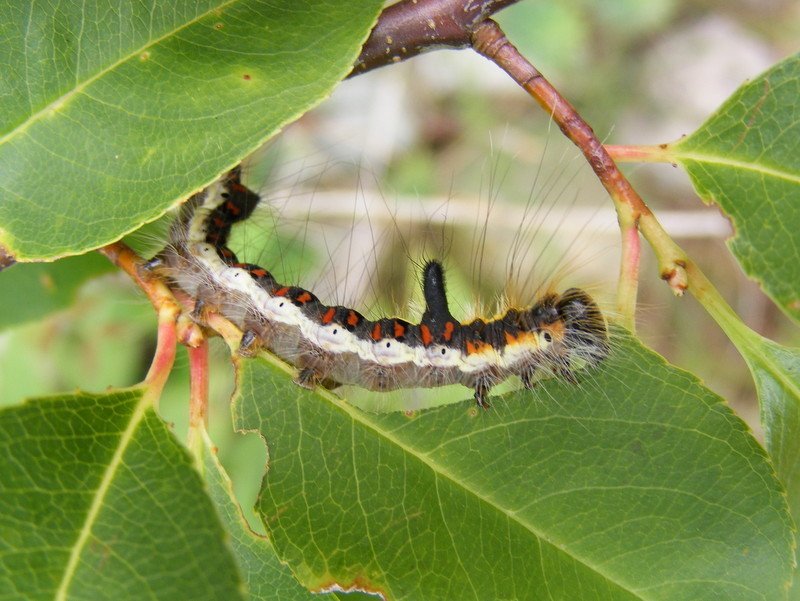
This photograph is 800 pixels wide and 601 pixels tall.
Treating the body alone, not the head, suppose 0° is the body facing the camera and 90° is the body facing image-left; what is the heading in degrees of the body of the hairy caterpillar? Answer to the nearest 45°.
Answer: approximately 270°

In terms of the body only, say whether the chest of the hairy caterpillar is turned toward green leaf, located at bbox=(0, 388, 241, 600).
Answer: no

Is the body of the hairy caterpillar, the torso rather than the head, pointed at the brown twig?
no

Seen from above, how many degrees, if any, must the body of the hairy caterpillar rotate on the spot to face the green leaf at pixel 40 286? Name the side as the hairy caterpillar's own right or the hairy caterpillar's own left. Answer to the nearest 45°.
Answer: approximately 135° to the hairy caterpillar's own left

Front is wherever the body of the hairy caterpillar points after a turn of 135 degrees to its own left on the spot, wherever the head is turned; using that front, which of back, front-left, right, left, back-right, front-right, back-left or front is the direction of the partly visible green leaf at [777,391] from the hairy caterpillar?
back
